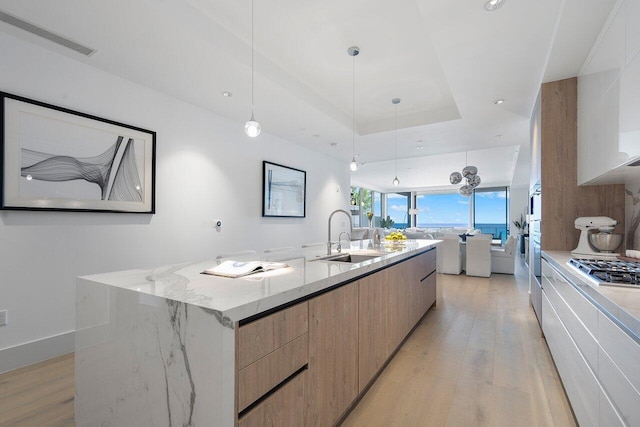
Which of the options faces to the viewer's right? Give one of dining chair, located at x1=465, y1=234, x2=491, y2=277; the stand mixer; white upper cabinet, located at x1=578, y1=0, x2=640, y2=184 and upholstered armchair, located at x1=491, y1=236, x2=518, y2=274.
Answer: the stand mixer

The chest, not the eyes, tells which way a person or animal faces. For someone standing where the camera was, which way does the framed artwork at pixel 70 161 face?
facing the viewer and to the right of the viewer

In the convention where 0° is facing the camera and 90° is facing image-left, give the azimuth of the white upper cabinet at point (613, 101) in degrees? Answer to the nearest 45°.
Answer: approximately 90°

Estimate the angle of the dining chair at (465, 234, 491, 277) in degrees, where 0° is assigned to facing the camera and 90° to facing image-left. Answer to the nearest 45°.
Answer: approximately 180°

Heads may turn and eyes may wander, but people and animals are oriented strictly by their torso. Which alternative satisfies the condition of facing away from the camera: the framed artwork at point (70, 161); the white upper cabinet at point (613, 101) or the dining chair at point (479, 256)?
the dining chair

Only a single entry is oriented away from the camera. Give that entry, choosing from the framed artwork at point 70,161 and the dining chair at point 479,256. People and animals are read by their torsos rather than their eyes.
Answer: the dining chair

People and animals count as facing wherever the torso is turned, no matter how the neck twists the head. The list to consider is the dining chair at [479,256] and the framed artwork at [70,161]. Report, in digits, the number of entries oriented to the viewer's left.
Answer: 0

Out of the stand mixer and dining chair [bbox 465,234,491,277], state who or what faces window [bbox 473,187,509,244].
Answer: the dining chair

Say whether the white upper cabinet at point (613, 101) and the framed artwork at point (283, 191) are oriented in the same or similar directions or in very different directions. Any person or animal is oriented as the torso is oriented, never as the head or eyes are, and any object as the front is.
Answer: very different directions

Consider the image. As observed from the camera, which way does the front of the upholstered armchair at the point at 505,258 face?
facing to the left of the viewer
